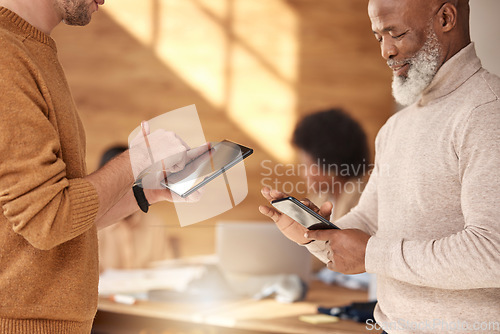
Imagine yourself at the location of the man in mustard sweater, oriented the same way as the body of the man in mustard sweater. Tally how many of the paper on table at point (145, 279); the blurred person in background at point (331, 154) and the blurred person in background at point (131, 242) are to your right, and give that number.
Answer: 0

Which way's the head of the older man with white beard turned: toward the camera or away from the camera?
toward the camera

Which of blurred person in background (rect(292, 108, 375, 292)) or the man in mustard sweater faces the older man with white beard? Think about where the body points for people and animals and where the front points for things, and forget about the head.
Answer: the man in mustard sweater

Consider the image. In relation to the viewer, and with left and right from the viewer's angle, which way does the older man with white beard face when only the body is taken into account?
facing the viewer and to the left of the viewer

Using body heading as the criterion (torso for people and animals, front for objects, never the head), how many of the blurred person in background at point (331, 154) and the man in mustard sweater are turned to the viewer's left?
1

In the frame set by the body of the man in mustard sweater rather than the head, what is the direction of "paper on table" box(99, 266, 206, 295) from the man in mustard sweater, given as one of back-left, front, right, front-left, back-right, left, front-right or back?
left

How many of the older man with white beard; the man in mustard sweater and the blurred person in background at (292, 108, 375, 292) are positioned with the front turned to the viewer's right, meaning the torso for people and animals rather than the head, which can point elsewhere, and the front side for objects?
1

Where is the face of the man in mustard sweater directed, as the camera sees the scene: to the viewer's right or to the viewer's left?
to the viewer's right

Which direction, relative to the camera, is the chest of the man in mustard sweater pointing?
to the viewer's right

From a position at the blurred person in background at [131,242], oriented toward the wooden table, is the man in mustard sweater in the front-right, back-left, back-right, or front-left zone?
front-right

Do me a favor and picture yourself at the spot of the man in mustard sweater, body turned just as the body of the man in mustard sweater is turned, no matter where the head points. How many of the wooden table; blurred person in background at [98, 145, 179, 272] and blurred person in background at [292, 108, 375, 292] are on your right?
0

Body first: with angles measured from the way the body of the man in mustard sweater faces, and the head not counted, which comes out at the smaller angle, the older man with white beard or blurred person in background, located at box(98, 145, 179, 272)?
the older man with white beard

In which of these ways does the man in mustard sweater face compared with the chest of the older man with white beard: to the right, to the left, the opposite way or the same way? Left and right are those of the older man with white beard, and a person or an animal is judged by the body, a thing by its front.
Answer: the opposite way

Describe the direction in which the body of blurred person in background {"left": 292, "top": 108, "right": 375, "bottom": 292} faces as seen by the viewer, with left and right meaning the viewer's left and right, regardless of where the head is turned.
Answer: facing to the left of the viewer

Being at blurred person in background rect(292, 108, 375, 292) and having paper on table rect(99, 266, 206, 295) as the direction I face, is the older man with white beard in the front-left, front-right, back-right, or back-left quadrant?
front-left

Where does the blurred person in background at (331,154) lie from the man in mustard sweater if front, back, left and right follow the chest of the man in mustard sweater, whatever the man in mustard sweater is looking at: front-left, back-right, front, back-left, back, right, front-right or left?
front-left
